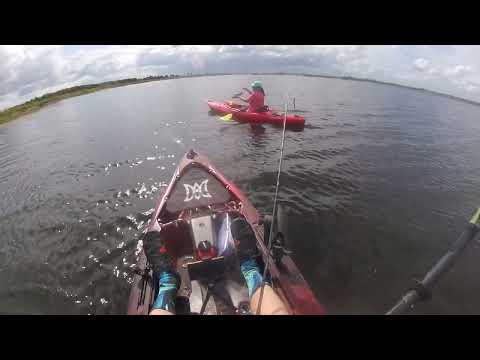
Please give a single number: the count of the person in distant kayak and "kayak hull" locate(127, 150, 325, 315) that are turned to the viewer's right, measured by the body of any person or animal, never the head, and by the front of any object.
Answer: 0

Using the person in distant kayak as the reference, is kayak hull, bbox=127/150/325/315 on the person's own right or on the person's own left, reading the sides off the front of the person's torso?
on the person's own left

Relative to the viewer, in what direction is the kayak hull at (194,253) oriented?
away from the camera

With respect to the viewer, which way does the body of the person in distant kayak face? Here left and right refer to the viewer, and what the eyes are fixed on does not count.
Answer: facing away from the viewer and to the left of the viewer

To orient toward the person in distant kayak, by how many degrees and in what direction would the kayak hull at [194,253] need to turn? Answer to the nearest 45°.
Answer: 0° — it already faces them

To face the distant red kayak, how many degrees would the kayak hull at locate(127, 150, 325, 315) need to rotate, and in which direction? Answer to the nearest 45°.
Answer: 0° — it already faces it
